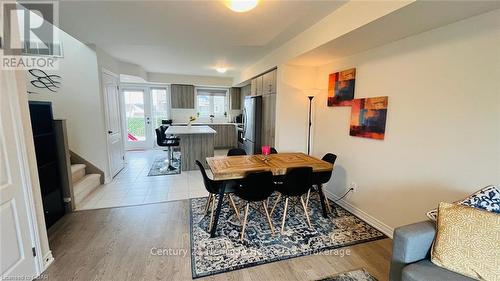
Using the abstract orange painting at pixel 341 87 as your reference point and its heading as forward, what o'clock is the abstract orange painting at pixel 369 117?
the abstract orange painting at pixel 369 117 is roughly at 9 o'clock from the abstract orange painting at pixel 341 87.

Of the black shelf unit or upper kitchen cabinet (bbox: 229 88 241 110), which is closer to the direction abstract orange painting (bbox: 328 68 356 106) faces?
the black shelf unit

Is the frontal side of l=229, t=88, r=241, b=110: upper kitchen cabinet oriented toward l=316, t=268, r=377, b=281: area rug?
yes

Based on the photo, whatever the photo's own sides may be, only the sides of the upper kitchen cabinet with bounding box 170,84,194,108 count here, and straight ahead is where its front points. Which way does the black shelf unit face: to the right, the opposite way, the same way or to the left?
to the left

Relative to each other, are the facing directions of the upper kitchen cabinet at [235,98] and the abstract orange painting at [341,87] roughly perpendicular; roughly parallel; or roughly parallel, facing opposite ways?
roughly perpendicular

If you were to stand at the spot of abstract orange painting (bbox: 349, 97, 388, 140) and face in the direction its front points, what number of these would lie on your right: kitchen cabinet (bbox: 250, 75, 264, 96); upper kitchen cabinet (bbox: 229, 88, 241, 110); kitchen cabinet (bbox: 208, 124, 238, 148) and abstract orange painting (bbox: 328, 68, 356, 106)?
4

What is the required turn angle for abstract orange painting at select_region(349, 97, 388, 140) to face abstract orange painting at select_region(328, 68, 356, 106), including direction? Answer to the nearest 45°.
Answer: approximately 90° to its right

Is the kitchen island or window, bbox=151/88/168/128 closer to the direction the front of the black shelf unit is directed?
the kitchen island

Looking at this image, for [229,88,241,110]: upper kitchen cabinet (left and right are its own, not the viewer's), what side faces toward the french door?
right

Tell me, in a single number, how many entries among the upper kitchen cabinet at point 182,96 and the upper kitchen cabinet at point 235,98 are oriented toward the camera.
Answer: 2

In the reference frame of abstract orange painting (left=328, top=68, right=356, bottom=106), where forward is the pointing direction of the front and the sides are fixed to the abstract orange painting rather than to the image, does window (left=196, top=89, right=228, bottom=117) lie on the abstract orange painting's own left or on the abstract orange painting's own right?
on the abstract orange painting's own right
